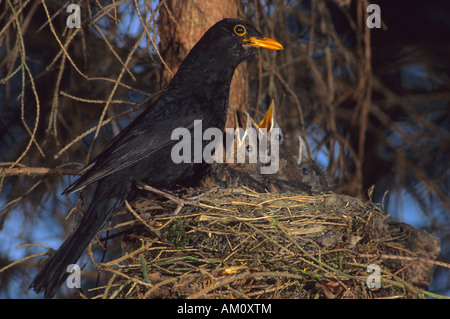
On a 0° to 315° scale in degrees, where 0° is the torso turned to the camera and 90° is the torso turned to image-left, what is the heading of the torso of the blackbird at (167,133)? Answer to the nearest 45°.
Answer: approximately 270°
